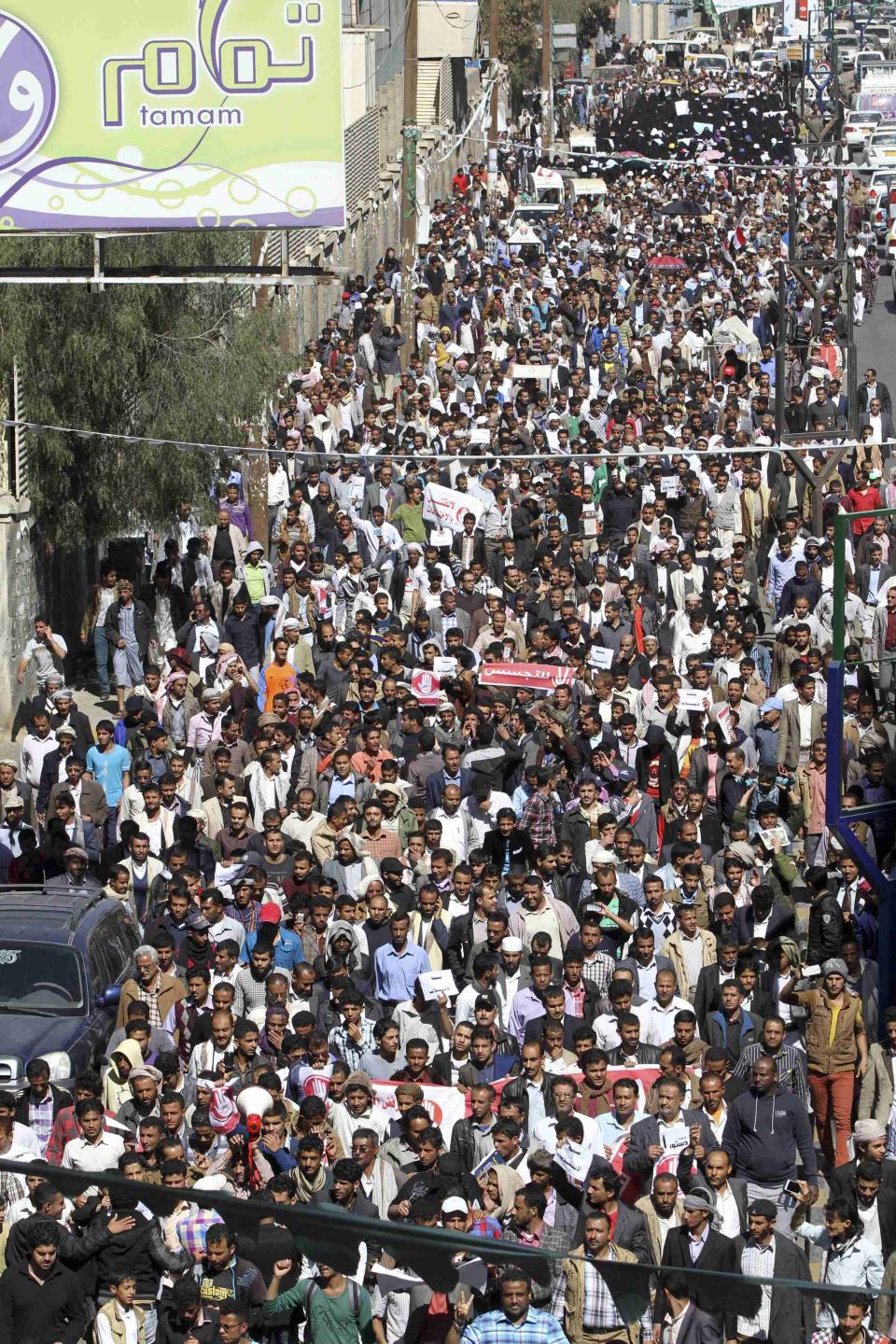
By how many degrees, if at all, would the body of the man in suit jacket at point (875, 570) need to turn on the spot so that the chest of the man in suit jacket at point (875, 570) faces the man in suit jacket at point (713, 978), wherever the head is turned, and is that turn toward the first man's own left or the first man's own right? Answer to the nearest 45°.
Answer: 0° — they already face them

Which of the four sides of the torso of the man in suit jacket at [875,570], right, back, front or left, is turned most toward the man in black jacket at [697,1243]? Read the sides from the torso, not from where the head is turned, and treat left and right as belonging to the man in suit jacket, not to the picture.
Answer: front

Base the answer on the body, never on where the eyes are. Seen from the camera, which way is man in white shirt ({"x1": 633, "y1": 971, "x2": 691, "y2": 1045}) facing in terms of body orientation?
toward the camera

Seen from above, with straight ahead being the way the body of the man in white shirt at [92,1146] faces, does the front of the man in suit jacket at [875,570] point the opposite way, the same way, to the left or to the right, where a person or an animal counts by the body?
the same way

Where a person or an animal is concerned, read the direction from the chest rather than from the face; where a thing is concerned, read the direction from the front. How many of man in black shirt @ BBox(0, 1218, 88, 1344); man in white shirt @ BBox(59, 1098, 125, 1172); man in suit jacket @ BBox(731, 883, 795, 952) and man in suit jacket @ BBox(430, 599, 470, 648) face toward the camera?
4

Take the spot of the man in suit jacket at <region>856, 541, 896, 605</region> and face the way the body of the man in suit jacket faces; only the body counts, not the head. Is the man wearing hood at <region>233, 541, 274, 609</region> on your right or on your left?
on your right

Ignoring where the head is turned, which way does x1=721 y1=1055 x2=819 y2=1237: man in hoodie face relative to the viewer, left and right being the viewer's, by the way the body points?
facing the viewer

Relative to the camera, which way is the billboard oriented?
toward the camera

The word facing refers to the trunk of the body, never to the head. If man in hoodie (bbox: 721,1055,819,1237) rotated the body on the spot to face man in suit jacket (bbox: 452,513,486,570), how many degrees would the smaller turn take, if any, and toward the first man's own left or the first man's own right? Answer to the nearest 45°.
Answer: approximately 180°

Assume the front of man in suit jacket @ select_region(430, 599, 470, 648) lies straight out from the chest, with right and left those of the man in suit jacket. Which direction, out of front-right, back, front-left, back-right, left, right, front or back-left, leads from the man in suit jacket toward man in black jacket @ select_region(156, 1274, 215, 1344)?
front

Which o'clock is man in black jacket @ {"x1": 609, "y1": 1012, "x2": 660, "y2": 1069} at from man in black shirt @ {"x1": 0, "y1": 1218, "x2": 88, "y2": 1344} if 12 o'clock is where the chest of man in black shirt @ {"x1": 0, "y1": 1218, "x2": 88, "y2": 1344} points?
man in black jacket @ {"x1": 609, "y1": 1012, "x2": 660, "y2": 1069} is roughly at 8 o'clock from man in black shirt @ {"x1": 0, "y1": 1218, "x2": 88, "y2": 1344}.

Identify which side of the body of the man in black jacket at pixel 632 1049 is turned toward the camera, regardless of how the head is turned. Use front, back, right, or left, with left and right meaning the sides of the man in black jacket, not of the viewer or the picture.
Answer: front

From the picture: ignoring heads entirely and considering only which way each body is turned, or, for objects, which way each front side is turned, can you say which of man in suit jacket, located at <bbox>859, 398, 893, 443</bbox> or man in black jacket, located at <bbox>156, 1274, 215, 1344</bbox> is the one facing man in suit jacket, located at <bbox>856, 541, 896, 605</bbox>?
man in suit jacket, located at <bbox>859, 398, 893, 443</bbox>
